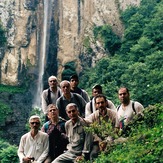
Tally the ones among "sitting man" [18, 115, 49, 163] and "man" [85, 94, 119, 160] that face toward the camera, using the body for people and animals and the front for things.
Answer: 2

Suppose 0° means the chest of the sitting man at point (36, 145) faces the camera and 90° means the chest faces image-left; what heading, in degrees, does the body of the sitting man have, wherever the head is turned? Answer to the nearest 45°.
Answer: approximately 0°

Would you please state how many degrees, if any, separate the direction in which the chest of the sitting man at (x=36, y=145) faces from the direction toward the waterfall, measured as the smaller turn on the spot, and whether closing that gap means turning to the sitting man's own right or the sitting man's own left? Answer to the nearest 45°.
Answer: approximately 180°

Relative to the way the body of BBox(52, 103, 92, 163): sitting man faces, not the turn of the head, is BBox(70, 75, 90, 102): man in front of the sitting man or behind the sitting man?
behind

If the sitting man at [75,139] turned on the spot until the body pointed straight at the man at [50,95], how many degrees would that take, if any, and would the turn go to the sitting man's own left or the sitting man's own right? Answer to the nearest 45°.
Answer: approximately 135° to the sitting man's own right

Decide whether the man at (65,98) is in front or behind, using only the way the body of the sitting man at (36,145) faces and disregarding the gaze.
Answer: behind

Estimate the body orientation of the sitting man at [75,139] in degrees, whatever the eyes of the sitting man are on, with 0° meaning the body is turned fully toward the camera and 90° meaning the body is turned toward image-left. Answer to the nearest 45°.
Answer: approximately 45°

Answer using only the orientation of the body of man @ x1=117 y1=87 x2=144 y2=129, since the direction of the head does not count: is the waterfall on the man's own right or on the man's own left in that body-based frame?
on the man's own right

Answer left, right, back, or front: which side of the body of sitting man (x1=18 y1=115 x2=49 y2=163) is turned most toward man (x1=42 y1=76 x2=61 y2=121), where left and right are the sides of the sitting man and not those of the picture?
back

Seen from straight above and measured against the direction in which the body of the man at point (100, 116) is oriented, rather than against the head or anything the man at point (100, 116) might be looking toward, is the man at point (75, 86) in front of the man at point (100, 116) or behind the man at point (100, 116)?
behind

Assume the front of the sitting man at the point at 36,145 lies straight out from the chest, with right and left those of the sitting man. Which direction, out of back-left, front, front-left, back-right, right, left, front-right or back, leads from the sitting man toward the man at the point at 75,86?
back-left
